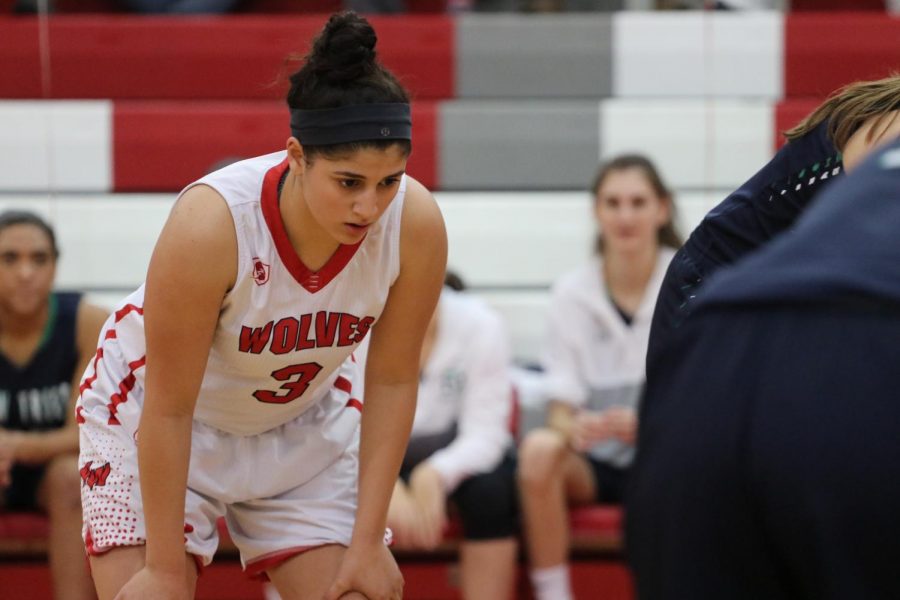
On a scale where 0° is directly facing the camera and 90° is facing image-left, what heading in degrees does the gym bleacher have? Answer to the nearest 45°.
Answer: approximately 0°

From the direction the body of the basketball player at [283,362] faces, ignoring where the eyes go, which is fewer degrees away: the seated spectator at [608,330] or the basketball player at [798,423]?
the basketball player

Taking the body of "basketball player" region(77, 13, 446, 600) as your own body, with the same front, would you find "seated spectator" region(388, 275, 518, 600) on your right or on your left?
on your left

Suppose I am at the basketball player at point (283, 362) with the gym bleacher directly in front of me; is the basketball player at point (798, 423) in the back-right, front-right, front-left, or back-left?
back-right

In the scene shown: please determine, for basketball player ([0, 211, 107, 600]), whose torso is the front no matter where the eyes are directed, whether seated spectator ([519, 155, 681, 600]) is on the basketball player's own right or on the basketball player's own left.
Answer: on the basketball player's own left

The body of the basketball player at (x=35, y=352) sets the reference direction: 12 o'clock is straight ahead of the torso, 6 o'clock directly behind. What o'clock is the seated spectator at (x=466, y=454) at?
The seated spectator is roughly at 10 o'clock from the basketball player.
